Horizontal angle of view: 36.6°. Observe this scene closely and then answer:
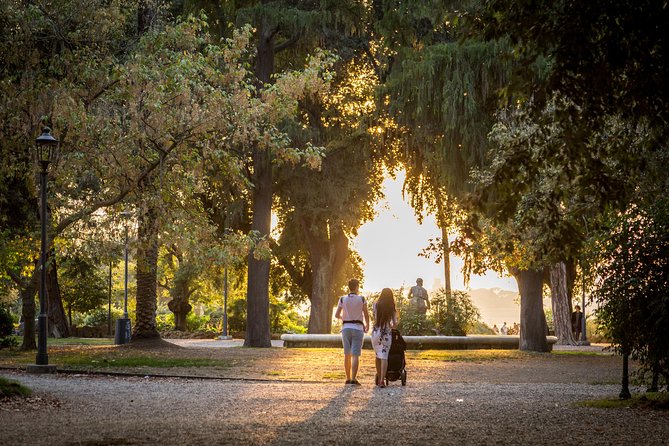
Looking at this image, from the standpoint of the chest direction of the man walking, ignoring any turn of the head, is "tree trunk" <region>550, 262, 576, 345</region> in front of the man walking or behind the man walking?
in front

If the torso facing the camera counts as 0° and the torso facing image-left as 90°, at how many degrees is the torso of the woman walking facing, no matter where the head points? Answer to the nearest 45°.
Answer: approximately 180°

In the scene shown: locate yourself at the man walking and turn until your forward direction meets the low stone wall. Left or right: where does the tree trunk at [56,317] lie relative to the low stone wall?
left

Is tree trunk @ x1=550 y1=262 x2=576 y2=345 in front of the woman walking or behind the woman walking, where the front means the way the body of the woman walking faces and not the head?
in front

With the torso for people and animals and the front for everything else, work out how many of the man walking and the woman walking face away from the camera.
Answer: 2

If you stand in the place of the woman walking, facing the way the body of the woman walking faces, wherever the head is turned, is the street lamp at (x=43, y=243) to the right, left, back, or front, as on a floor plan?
left

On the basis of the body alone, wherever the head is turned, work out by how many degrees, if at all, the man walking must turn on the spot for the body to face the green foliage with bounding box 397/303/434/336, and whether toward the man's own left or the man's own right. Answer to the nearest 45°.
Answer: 0° — they already face it

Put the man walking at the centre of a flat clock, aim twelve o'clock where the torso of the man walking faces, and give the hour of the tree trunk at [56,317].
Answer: The tree trunk is roughly at 11 o'clock from the man walking.

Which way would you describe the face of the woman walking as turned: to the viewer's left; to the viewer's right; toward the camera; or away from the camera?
away from the camera

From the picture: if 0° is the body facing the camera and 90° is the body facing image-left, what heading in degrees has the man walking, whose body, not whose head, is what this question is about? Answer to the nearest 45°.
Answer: approximately 180°

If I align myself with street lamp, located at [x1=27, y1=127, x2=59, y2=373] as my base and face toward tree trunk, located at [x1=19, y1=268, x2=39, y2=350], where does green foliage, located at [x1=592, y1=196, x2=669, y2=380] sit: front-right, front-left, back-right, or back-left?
back-right

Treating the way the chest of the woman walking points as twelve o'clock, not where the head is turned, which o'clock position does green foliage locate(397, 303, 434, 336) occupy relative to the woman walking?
The green foliage is roughly at 12 o'clock from the woman walking.
